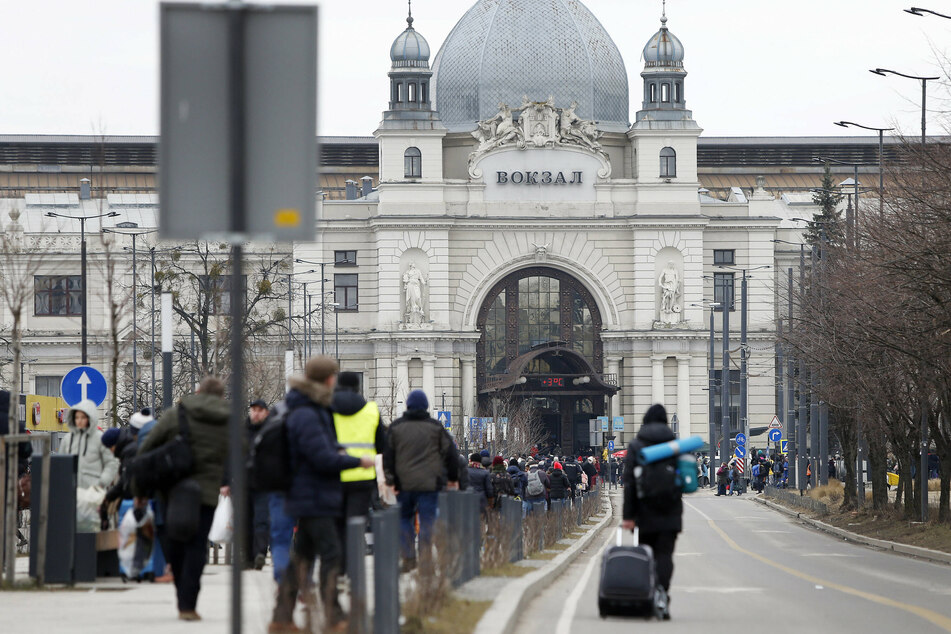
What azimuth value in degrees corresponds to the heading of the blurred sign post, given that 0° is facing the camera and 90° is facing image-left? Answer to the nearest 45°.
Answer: approximately 180°

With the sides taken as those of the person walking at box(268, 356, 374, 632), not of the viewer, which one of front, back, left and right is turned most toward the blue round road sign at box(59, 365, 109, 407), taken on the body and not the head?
left

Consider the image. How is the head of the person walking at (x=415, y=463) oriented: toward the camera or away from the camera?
away from the camera

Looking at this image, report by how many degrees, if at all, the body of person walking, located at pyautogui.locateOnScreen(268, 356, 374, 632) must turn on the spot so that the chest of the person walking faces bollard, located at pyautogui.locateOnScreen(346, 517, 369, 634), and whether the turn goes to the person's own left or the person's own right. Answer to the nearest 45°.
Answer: approximately 90° to the person's own right

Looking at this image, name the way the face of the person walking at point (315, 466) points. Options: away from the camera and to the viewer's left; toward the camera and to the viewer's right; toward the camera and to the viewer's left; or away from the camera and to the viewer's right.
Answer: away from the camera and to the viewer's right

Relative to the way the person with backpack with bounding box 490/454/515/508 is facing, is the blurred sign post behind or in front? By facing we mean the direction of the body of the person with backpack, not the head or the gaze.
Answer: behind

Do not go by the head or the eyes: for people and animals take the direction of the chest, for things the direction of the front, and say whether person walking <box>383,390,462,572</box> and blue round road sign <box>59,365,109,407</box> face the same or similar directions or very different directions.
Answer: very different directions

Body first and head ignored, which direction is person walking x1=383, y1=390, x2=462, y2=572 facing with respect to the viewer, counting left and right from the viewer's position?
facing away from the viewer

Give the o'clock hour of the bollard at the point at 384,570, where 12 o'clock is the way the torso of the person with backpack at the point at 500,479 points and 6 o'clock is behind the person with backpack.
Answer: The bollard is roughly at 6 o'clock from the person with backpack.

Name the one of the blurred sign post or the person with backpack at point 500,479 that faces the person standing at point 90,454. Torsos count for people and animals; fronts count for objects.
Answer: the blurred sign post

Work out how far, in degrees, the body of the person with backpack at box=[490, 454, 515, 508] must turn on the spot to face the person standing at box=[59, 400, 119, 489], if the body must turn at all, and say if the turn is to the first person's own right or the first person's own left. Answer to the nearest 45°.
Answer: approximately 180°

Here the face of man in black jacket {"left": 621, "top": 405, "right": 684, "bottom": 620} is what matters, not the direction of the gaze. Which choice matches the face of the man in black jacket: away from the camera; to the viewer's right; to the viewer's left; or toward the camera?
away from the camera
